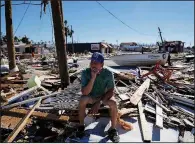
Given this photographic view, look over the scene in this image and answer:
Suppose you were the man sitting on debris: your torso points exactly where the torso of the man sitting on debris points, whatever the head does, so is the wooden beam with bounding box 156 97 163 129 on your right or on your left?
on your left

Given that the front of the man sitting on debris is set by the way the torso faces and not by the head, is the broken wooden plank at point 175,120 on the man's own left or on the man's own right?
on the man's own left

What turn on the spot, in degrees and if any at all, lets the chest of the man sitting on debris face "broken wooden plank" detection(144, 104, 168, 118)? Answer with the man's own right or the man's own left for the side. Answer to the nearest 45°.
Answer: approximately 135° to the man's own left

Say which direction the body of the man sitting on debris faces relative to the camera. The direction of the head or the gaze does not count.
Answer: toward the camera

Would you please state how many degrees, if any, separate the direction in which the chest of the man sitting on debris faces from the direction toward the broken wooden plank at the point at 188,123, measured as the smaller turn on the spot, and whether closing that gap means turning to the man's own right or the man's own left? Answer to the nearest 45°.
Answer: approximately 135° to the man's own left

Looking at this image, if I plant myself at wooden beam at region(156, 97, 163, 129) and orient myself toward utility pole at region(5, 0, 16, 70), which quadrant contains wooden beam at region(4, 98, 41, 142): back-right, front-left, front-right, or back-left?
front-left

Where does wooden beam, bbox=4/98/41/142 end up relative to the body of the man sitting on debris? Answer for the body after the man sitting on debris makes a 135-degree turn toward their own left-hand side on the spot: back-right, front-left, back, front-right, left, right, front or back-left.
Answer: back-left

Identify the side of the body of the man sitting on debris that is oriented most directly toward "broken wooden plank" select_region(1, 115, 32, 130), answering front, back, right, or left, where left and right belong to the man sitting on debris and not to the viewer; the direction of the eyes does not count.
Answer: right

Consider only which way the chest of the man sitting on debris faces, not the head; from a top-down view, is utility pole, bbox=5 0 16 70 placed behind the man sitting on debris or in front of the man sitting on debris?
behind

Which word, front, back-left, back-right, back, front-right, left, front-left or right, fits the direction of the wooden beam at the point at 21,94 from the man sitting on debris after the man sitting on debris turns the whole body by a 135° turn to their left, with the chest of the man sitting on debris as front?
left

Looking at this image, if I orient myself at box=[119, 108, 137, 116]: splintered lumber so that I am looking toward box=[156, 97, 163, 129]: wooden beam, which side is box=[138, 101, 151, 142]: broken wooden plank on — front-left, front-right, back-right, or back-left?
front-right

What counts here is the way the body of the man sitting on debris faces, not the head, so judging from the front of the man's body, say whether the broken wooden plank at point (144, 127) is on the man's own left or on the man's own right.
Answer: on the man's own left

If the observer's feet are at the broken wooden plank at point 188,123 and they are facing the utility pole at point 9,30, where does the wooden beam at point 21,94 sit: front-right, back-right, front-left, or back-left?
front-left

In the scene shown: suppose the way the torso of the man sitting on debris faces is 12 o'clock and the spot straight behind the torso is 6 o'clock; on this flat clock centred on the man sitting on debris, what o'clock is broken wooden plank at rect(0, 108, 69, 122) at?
The broken wooden plank is roughly at 4 o'clock from the man sitting on debris.
